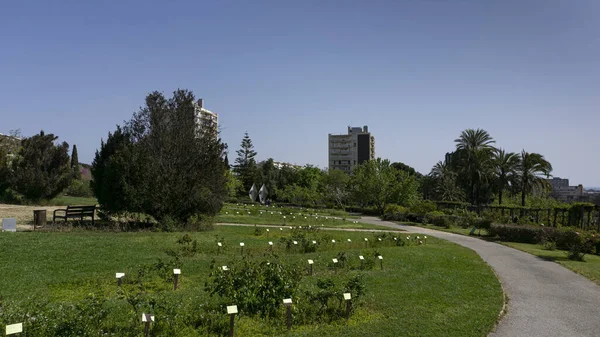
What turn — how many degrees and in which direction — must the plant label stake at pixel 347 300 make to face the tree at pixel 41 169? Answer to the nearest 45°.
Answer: approximately 135° to its right

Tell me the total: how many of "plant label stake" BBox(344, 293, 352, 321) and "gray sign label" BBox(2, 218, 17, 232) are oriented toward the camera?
2

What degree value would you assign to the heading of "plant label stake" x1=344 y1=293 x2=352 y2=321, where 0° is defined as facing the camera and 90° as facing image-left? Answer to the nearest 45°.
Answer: approximately 0°

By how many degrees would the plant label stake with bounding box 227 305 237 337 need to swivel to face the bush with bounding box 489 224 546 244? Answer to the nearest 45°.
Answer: approximately 135° to its left

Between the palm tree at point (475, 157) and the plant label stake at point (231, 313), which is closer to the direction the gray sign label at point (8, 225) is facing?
the plant label stake

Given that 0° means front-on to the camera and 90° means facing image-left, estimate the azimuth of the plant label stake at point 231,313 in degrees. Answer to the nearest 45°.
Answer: approximately 0°

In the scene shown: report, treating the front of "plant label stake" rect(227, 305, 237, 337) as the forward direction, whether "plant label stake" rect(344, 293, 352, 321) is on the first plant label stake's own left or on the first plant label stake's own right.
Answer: on the first plant label stake's own left
